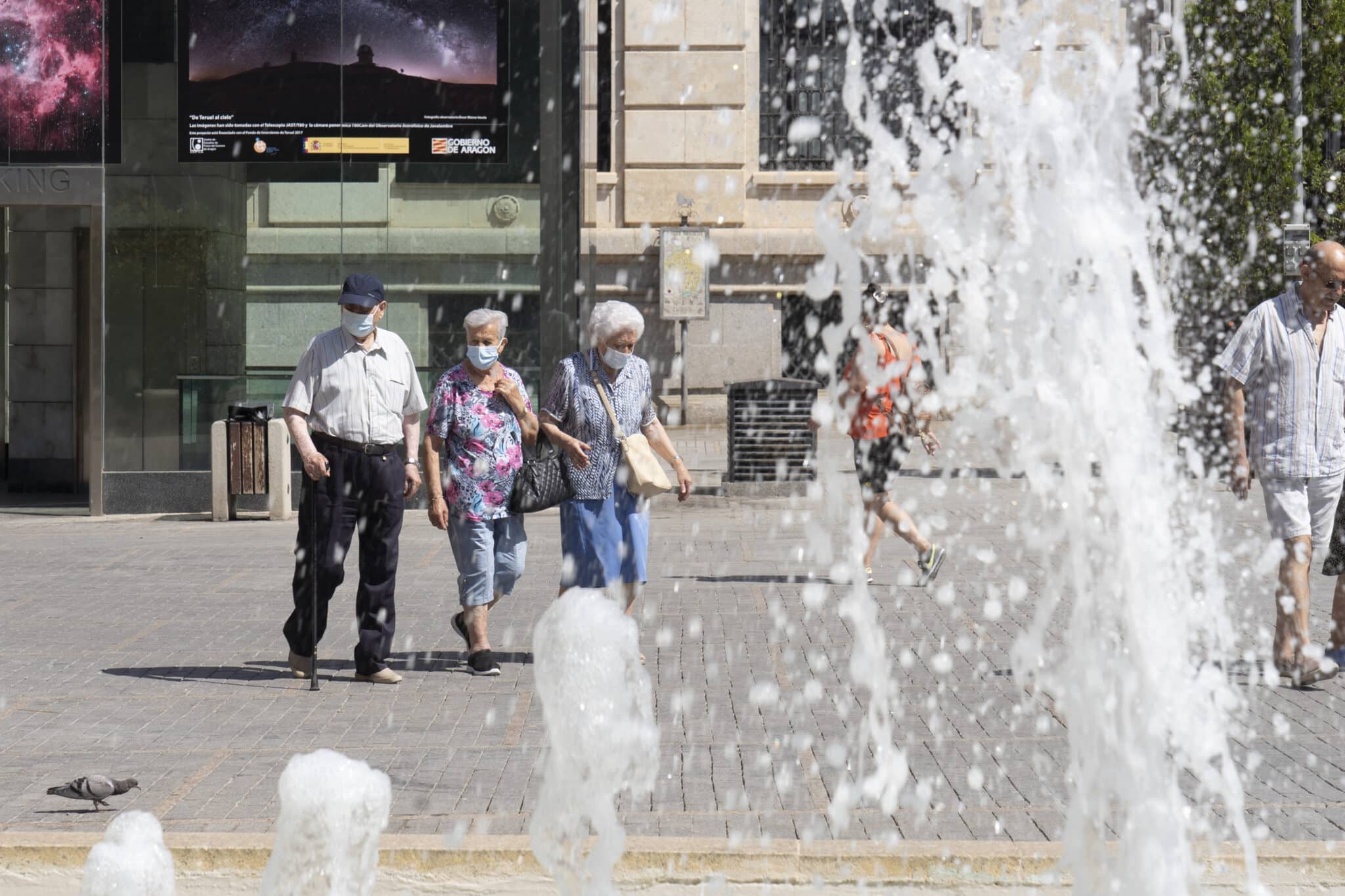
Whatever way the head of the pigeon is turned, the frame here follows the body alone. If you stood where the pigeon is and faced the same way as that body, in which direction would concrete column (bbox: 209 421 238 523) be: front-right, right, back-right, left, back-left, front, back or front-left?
left

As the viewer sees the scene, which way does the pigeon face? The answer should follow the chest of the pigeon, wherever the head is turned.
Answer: to the viewer's right

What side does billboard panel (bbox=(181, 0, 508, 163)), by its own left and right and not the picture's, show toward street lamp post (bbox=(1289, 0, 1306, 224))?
left

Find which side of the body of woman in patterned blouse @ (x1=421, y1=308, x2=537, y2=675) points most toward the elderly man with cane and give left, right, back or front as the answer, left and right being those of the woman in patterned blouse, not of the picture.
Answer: right

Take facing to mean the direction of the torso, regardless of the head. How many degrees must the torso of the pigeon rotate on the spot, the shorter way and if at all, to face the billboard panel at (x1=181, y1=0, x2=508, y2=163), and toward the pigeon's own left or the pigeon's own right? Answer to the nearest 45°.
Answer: approximately 90° to the pigeon's own left

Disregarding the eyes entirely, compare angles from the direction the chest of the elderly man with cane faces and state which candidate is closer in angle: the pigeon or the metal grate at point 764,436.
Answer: the pigeon

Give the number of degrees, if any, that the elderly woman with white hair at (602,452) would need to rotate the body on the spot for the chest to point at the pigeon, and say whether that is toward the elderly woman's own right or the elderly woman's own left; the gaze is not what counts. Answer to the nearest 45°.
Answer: approximately 90° to the elderly woman's own right

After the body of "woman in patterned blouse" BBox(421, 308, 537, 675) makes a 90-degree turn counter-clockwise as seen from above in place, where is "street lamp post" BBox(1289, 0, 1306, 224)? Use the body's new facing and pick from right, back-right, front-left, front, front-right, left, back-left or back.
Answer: front

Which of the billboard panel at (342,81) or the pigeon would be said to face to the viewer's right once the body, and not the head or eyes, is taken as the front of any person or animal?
the pigeon
